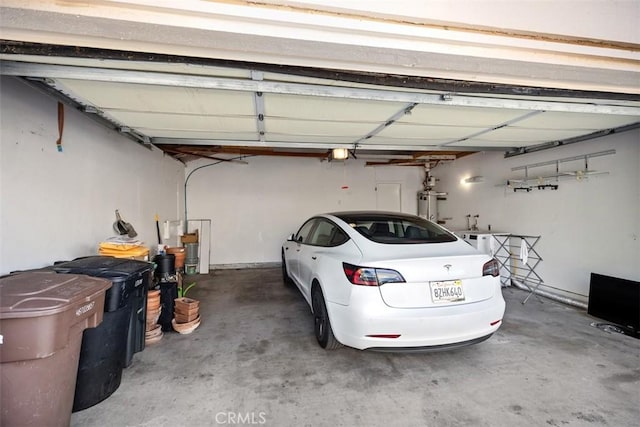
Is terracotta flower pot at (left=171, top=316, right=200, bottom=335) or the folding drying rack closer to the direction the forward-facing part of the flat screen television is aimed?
the terracotta flower pot

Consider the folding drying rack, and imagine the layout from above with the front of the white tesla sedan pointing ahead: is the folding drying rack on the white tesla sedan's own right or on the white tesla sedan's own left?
on the white tesla sedan's own right

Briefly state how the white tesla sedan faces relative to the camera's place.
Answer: facing away from the viewer and to the left of the viewer

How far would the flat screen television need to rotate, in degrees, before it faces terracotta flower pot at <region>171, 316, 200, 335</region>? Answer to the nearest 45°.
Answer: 0° — it already faces it

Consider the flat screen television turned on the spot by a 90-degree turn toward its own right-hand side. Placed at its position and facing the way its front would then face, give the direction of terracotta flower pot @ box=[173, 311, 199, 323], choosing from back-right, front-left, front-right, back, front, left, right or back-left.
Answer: left

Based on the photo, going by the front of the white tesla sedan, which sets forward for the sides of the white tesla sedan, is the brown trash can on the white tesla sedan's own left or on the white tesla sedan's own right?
on the white tesla sedan's own left

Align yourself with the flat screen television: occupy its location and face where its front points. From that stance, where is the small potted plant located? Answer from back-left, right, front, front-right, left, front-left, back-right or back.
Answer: front

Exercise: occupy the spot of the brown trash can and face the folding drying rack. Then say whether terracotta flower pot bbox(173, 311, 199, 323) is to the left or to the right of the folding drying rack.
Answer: left

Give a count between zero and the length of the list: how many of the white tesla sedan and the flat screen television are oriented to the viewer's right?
0

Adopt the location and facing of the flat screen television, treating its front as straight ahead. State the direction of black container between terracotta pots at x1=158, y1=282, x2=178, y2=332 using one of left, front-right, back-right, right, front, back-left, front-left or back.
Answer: front

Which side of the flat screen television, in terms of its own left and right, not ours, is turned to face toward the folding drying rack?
right

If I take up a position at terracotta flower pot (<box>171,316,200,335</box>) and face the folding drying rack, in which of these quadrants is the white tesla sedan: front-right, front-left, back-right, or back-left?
front-left

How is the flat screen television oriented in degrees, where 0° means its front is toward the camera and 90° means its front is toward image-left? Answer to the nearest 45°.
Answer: approximately 45°

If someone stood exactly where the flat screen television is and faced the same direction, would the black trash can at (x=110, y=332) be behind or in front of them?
in front
